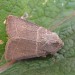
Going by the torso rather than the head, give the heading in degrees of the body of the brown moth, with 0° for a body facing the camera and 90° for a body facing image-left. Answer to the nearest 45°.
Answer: approximately 270°
